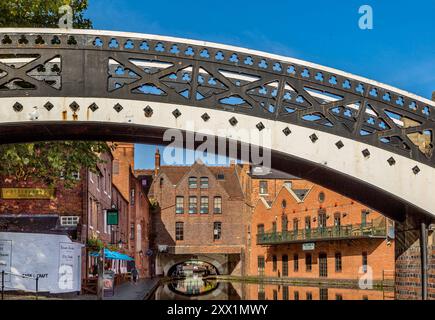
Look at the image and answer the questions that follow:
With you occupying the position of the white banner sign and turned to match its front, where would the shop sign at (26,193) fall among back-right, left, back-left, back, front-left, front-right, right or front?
back

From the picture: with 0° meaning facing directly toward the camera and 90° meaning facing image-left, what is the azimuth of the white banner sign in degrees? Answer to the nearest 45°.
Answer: approximately 0°
